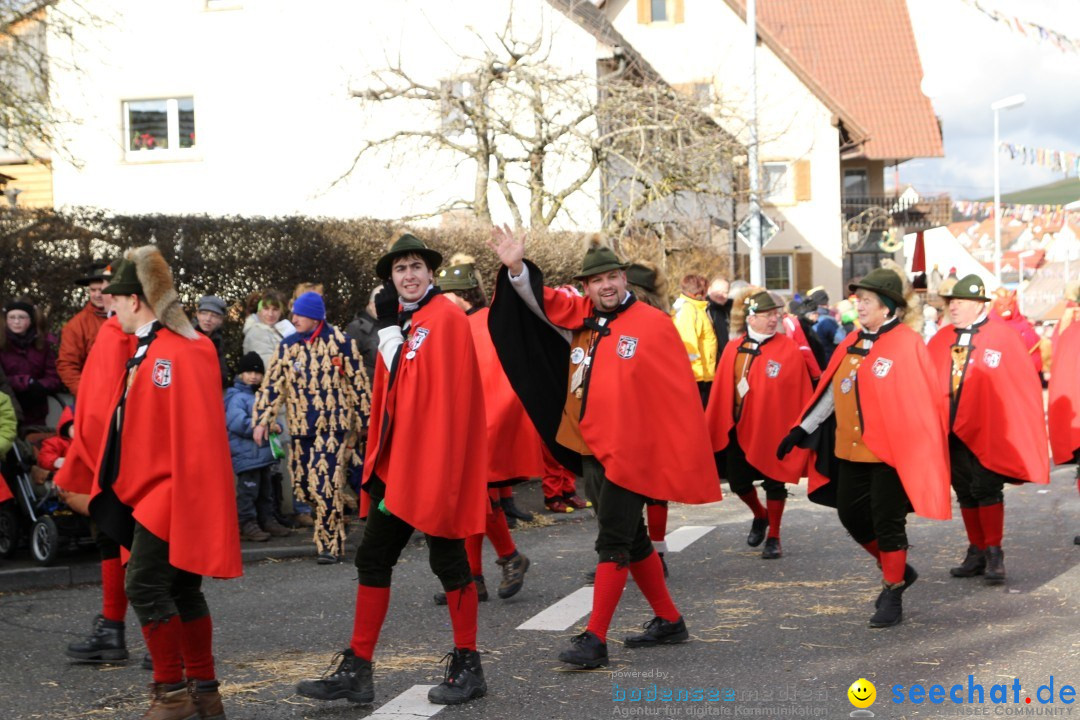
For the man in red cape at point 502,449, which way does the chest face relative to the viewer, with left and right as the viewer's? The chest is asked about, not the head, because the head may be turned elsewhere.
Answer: facing to the left of the viewer

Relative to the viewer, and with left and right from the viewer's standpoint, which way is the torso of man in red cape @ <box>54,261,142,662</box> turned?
facing to the left of the viewer

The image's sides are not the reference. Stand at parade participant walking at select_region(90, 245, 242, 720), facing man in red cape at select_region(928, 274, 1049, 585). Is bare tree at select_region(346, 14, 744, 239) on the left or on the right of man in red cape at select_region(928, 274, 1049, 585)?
left

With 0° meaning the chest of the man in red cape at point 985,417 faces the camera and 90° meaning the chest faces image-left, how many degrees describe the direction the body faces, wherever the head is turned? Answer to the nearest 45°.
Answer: approximately 45°

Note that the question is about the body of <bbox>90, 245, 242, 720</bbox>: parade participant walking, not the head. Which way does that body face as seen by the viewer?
to the viewer's left

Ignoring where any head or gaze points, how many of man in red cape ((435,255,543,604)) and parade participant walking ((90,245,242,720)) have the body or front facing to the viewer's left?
2

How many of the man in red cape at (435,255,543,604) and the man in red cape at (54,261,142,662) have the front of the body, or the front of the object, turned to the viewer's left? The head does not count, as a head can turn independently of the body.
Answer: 2

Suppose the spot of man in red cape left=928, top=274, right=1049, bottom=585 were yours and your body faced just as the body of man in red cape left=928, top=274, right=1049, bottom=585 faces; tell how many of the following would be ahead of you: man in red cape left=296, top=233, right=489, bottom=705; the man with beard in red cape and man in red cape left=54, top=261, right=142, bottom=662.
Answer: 3

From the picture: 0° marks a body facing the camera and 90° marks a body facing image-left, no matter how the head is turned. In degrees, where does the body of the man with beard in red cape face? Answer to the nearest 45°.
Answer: approximately 45°
